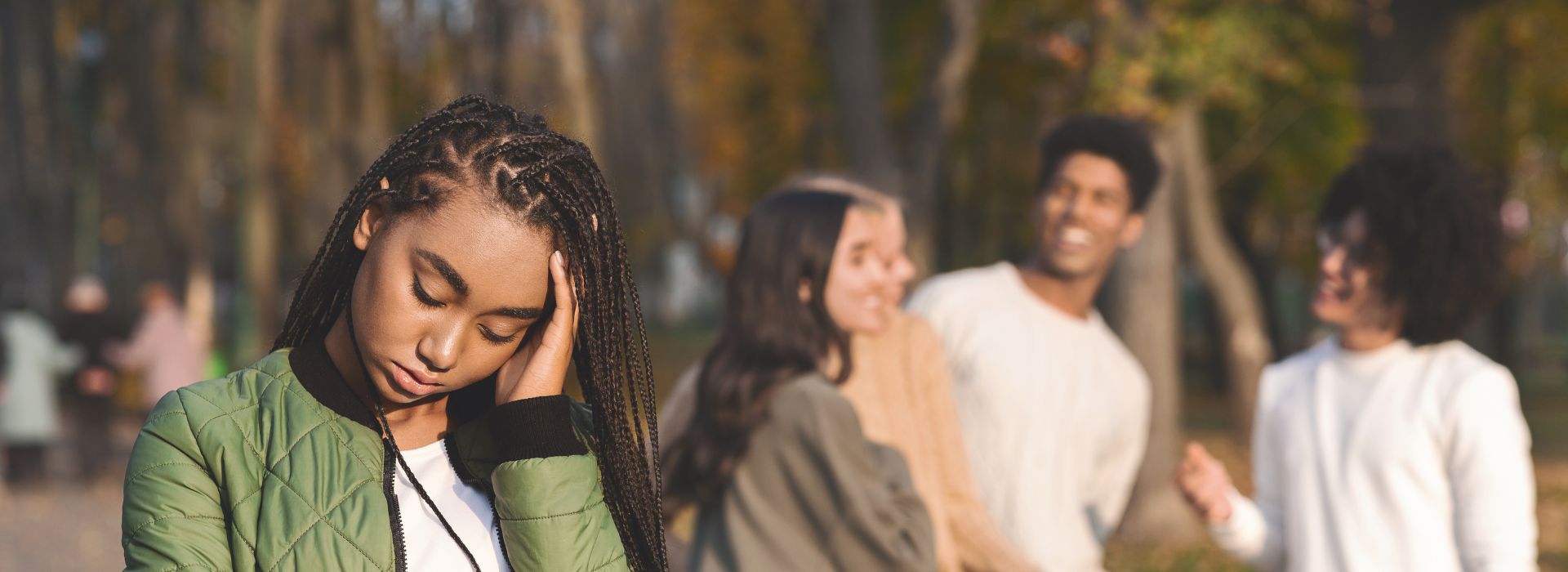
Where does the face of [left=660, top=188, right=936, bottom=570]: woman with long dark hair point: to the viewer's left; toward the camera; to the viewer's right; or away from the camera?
to the viewer's right

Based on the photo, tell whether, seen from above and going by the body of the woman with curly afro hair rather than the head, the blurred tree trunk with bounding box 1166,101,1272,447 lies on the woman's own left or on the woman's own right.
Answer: on the woman's own right

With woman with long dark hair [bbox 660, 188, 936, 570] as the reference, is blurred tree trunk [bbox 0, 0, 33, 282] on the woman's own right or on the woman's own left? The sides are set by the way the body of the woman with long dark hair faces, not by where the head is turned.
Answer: on the woman's own left

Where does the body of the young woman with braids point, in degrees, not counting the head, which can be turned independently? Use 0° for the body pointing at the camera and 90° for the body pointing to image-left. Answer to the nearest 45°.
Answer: approximately 315°

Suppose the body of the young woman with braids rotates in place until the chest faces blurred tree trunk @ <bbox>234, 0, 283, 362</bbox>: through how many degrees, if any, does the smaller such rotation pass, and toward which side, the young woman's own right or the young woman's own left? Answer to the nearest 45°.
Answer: approximately 135° to the young woman's own left

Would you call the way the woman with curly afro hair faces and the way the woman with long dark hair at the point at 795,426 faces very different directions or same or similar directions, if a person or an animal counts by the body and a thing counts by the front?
very different directions

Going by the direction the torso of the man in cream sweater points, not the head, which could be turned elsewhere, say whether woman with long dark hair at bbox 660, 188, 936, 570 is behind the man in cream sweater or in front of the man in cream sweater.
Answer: in front
